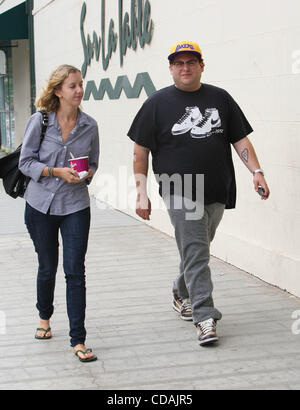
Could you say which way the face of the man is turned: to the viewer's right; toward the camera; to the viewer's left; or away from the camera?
toward the camera

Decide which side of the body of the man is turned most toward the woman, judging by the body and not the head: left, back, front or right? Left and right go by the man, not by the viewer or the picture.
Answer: right

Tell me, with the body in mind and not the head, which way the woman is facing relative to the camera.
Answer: toward the camera

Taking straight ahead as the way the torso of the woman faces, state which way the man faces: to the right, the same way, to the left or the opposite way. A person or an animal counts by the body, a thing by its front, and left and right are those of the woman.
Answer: the same way

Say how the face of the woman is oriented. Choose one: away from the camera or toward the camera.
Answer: toward the camera

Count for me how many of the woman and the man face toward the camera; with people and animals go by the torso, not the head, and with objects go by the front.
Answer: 2

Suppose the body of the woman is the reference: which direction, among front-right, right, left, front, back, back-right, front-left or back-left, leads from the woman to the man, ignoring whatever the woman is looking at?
left
